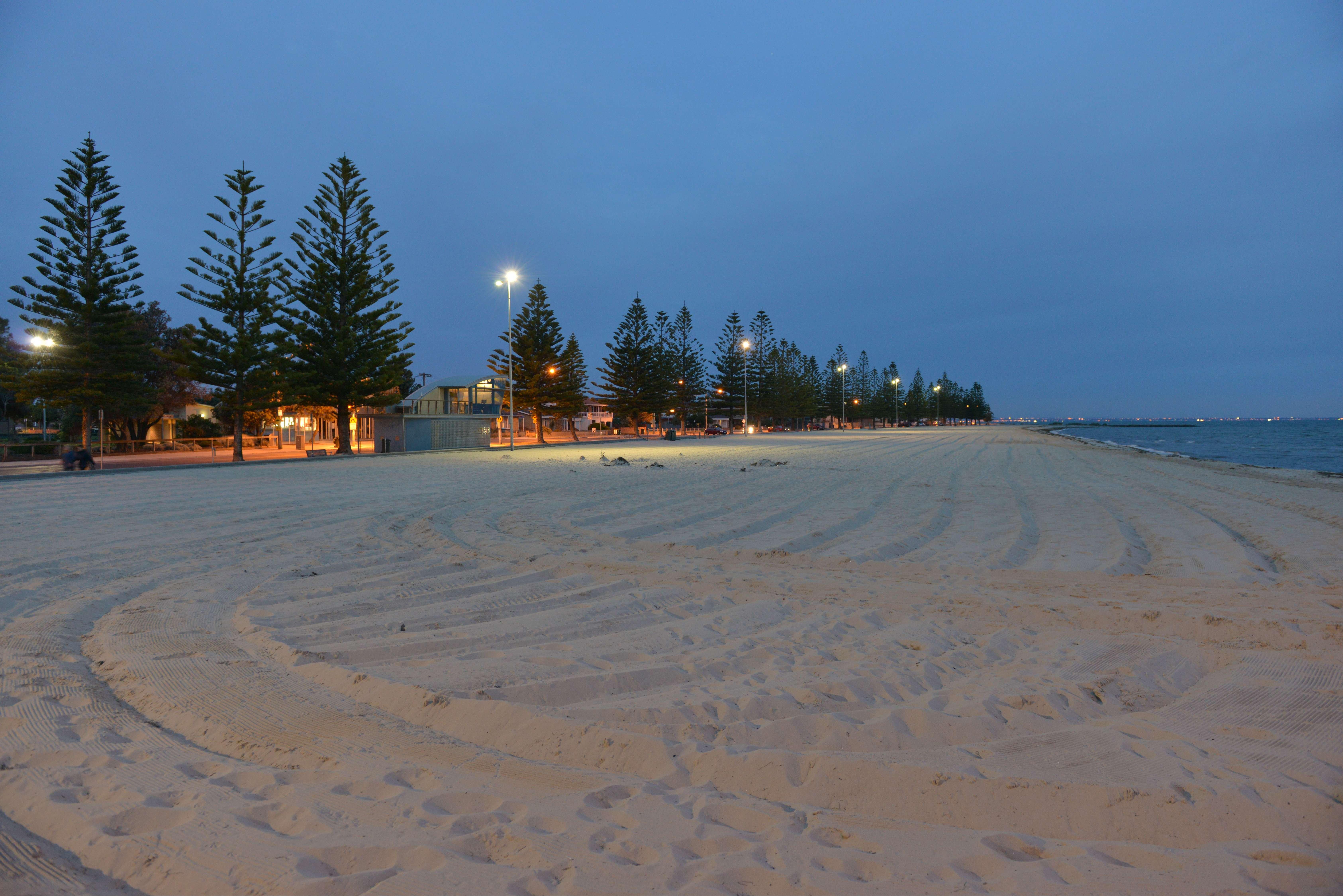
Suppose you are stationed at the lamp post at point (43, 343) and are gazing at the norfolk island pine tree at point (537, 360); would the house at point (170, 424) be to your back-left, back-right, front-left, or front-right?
front-left

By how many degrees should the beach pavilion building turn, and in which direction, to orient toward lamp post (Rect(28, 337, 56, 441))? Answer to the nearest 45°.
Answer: approximately 135° to its right

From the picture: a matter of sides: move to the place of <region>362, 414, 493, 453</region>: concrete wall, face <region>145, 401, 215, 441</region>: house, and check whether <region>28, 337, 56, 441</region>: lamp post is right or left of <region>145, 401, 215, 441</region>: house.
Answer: left

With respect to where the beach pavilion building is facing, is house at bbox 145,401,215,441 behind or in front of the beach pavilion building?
behind

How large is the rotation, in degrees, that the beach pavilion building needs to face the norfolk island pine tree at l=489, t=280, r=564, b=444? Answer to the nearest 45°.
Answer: approximately 45° to its left
